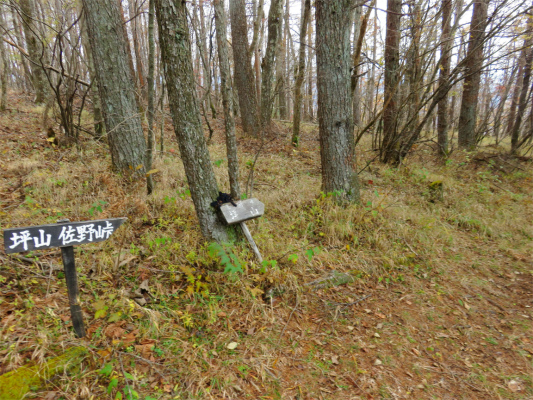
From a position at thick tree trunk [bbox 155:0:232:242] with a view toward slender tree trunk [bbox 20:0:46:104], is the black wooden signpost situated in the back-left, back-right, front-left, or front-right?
back-left

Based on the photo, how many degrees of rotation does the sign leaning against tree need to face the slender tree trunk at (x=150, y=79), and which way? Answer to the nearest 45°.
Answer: approximately 135° to its right

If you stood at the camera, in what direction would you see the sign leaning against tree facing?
facing the viewer

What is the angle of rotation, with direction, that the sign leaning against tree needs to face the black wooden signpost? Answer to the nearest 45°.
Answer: approximately 45° to its right

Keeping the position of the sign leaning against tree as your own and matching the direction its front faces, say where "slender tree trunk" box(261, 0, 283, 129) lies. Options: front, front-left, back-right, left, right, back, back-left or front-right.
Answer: back

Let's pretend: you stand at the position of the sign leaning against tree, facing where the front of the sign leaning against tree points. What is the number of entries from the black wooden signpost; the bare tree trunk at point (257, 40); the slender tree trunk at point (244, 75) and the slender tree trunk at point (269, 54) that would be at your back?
3

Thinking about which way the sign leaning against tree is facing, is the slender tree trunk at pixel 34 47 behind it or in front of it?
behind

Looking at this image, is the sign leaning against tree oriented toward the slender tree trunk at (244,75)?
no

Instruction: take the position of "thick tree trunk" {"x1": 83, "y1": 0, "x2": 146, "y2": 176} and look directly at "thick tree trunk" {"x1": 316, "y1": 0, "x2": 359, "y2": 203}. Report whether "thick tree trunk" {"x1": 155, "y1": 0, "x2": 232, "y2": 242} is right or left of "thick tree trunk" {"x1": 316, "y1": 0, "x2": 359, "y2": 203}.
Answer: right

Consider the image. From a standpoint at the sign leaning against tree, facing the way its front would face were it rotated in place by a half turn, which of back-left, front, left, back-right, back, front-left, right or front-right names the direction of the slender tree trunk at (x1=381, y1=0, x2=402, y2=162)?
front-right

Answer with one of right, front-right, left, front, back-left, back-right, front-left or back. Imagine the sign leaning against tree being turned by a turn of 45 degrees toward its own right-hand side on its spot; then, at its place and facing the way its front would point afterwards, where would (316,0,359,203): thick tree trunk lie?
back

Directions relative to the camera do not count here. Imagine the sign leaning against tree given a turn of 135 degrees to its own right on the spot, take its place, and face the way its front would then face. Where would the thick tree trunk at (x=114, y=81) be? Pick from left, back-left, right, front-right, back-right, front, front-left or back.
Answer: front

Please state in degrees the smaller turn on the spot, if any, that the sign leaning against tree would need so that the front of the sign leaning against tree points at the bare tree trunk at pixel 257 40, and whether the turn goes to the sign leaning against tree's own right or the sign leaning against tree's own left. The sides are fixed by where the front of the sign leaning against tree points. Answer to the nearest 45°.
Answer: approximately 180°

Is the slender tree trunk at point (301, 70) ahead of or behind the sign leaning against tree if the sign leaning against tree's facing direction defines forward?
behind

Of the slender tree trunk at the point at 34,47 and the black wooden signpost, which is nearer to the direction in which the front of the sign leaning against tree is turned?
the black wooden signpost

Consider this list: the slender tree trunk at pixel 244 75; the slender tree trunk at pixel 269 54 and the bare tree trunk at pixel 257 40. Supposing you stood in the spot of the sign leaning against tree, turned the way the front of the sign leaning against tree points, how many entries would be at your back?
3
